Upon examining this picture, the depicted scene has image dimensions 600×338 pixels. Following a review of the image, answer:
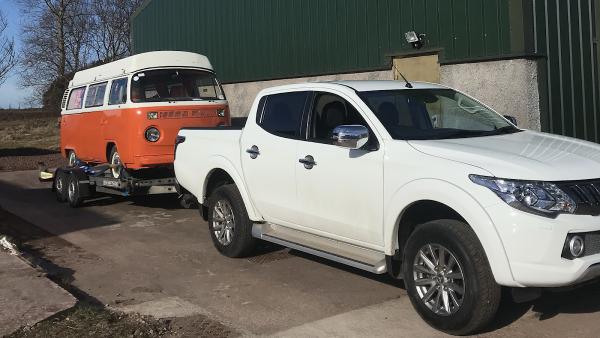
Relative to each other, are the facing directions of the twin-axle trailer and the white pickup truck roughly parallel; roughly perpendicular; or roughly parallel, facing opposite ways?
roughly parallel

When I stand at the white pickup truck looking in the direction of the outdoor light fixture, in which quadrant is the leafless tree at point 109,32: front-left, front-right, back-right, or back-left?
front-left

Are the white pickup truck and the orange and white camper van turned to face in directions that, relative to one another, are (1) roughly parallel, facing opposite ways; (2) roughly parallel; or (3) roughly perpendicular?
roughly parallel

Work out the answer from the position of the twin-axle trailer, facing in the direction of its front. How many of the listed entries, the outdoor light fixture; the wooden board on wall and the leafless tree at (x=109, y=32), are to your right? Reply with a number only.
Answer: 0

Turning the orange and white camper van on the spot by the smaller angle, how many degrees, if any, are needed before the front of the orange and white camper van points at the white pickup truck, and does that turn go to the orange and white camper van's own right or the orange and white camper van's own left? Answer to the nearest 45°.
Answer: approximately 45° to the orange and white camper van's own right

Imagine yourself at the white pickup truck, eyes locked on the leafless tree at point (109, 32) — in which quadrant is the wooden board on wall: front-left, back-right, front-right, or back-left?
front-right

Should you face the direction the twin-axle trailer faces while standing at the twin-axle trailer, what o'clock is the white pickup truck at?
The white pickup truck is roughly at 1 o'clock from the twin-axle trailer.

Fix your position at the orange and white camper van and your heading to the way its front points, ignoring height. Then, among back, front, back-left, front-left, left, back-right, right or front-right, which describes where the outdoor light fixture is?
front-left

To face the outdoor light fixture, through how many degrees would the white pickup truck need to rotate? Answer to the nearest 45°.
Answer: approximately 135° to its left

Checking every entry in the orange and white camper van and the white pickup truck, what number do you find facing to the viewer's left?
0

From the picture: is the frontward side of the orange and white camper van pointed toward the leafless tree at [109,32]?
no

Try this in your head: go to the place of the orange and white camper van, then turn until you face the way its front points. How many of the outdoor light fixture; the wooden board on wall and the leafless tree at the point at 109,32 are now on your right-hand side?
0

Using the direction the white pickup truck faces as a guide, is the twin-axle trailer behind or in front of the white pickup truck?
behind
